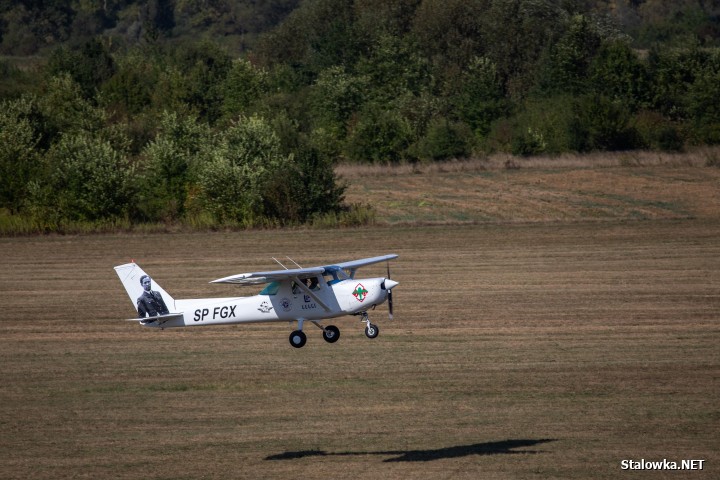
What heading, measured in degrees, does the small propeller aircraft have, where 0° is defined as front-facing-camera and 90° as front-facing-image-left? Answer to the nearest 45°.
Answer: approximately 315°
